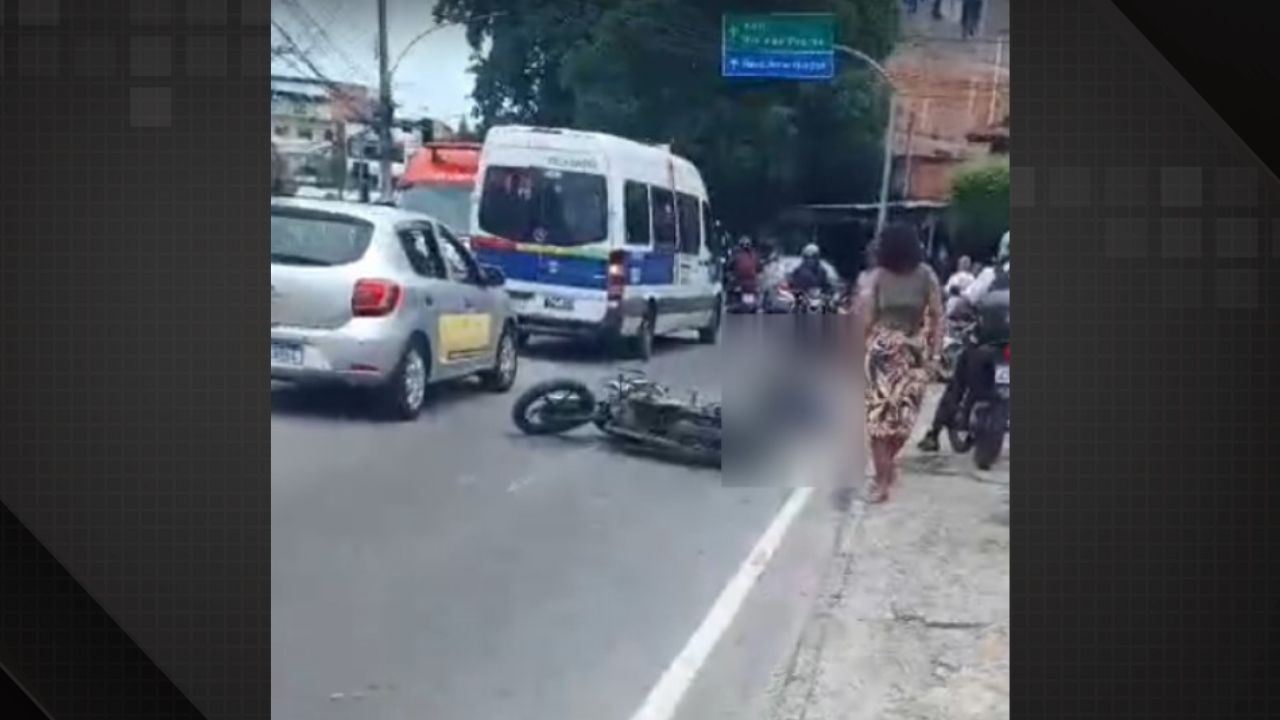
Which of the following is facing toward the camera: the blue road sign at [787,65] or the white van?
the blue road sign

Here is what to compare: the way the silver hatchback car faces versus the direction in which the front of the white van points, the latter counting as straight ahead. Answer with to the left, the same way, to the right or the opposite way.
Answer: the same way

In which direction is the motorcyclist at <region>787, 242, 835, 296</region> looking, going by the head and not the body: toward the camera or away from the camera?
toward the camera

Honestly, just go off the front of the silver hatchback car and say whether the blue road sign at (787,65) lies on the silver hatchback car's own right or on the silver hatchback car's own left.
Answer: on the silver hatchback car's own right

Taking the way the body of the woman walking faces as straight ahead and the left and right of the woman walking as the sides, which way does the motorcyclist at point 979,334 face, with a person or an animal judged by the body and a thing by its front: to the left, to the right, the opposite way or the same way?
the same way

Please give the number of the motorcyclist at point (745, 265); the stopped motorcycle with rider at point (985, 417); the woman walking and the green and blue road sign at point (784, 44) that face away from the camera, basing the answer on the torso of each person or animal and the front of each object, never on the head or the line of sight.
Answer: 2

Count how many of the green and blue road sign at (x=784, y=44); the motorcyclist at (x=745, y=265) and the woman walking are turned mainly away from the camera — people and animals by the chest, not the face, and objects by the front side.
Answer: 1

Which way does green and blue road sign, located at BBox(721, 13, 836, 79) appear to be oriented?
toward the camera

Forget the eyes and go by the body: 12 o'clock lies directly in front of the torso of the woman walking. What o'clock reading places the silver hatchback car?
The silver hatchback car is roughly at 9 o'clock from the woman walking.

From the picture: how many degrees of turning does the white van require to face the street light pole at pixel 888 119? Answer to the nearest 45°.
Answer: approximately 45° to its right

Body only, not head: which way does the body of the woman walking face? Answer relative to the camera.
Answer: away from the camera

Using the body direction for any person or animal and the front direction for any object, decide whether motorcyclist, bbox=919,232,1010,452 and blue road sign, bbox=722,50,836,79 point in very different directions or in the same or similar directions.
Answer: very different directions

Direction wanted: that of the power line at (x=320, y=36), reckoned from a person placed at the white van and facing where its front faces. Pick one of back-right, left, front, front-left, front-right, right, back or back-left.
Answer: back-left
